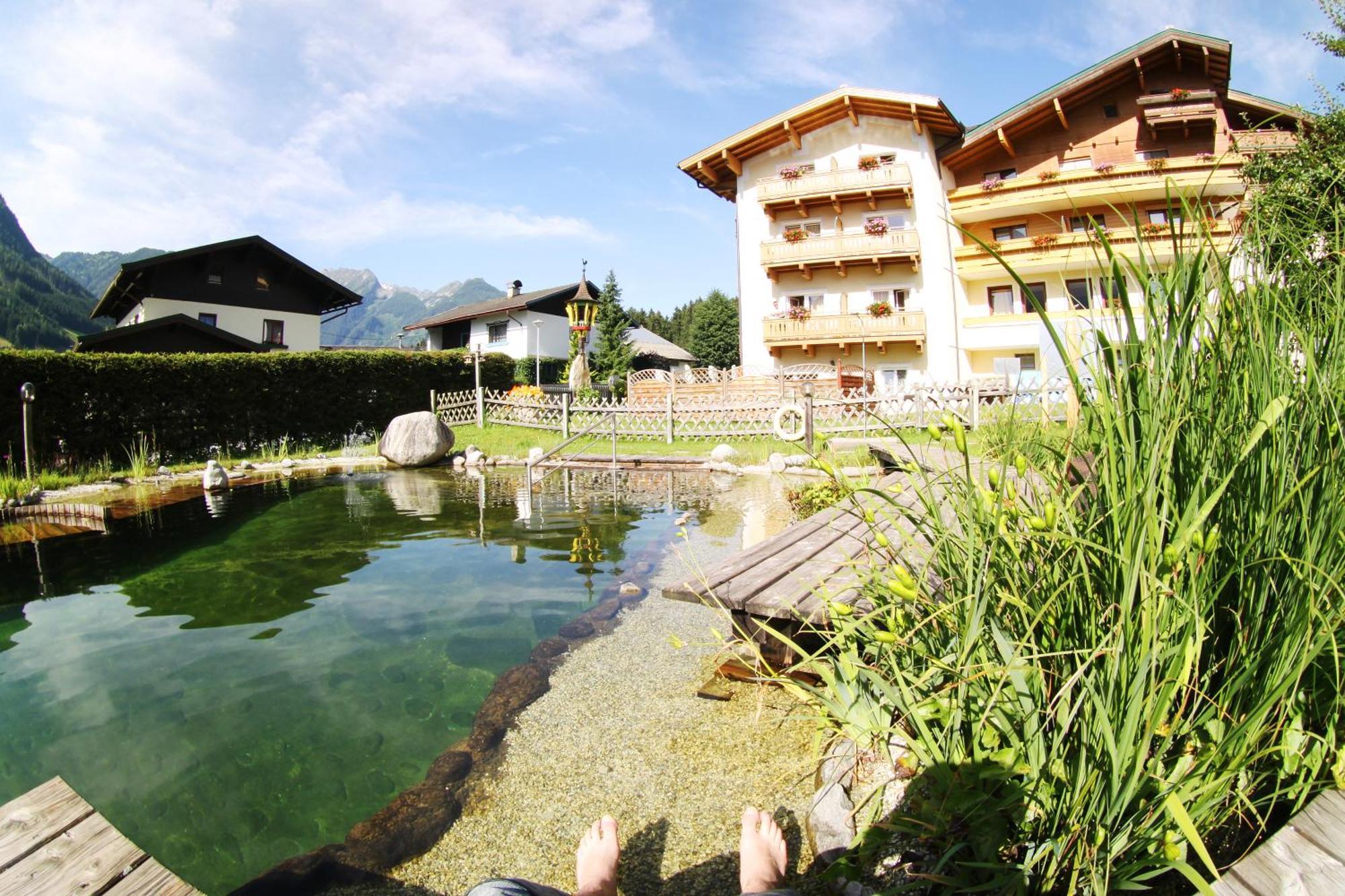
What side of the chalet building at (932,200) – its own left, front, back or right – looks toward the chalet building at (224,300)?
right

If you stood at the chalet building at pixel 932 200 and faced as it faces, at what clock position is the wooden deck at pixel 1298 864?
The wooden deck is roughly at 12 o'clock from the chalet building.

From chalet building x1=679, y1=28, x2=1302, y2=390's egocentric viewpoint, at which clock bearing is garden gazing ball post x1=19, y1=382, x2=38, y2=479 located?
The garden gazing ball post is roughly at 1 o'clock from the chalet building.

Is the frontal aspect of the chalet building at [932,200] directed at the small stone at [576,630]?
yes

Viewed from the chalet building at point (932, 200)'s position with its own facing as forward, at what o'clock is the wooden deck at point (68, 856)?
The wooden deck is roughly at 12 o'clock from the chalet building.

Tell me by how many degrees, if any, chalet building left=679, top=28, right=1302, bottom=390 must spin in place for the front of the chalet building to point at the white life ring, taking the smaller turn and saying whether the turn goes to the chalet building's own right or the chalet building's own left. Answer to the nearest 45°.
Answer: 0° — it already faces it

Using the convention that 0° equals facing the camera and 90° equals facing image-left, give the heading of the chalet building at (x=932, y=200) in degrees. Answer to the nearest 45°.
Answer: approximately 0°

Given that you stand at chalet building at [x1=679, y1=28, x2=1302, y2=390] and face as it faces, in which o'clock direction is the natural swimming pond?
The natural swimming pond is roughly at 12 o'clock from the chalet building.

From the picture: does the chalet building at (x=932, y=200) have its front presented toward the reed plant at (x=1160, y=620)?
yes

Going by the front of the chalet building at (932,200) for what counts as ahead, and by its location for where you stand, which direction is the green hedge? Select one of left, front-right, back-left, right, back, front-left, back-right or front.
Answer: front-right

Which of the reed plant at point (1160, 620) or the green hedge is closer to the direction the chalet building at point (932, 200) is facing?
the reed plant

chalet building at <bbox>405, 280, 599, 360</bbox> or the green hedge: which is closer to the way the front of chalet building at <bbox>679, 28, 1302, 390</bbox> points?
the green hedge
